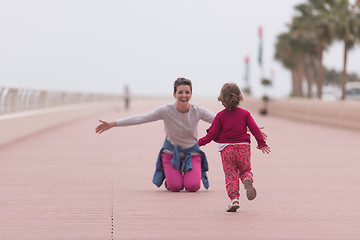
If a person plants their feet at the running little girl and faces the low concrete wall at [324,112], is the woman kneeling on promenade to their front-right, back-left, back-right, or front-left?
front-left

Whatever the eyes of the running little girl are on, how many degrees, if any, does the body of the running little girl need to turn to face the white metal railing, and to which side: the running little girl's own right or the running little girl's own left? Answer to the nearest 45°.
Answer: approximately 45° to the running little girl's own left

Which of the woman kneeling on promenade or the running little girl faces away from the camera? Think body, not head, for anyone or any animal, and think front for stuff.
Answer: the running little girl

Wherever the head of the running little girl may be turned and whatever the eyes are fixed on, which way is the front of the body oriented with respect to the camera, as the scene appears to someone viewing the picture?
away from the camera

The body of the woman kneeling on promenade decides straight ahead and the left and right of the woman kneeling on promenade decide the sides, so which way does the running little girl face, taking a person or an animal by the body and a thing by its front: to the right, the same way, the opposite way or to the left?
the opposite way

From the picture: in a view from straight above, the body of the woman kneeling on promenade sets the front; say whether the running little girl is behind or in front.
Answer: in front

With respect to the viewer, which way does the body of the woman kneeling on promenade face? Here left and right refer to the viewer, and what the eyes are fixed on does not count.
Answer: facing the viewer

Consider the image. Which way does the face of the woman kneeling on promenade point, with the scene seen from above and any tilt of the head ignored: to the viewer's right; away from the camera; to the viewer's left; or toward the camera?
toward the camera

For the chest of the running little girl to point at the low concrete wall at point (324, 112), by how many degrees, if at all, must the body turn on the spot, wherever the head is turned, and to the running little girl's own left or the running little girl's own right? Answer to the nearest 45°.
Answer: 0° — they already face it
